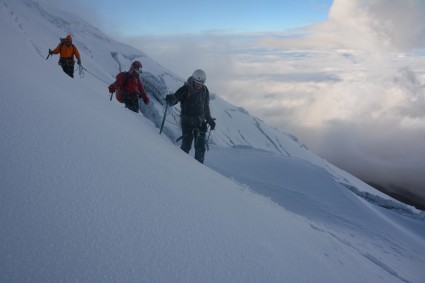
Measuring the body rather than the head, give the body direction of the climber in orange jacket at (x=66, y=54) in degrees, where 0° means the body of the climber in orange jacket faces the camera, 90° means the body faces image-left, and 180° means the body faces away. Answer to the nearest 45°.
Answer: approximately 0°

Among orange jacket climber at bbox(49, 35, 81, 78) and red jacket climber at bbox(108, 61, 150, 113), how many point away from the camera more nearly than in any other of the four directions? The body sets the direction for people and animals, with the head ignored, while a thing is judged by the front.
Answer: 0

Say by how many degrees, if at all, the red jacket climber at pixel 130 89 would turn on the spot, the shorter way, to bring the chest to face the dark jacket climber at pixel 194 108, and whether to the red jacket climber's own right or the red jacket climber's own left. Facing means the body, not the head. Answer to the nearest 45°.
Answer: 0° — they already face them

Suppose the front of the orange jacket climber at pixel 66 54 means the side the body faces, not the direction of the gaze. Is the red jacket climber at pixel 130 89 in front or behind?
in front
